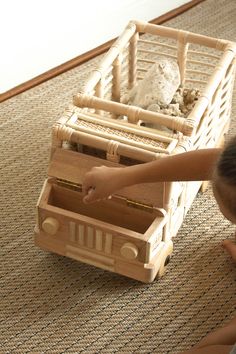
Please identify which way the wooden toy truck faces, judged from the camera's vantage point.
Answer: facing the viewer and to the left of the viewer
